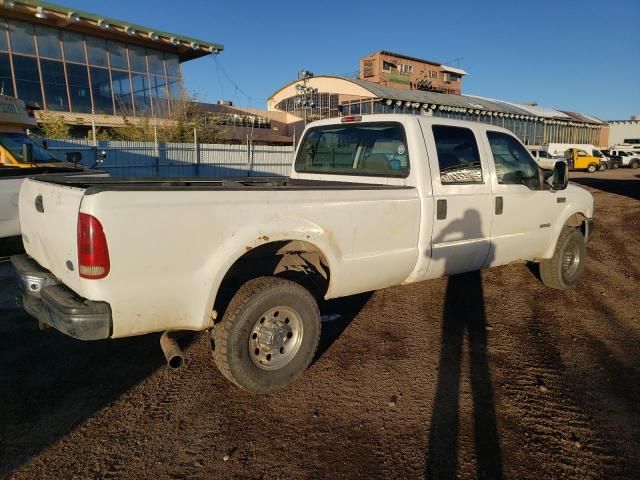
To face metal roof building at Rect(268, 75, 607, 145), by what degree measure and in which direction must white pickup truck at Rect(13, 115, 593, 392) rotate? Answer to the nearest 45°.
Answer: approximately 45° to its left

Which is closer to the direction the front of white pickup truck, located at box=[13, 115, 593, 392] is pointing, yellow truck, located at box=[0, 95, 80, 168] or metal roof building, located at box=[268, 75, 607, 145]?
the metal roof building

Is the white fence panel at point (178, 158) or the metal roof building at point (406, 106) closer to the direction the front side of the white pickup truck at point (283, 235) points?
the metal roof building

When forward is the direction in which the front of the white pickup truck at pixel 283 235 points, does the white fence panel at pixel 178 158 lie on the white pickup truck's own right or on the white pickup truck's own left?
on the white pickup truck's own left

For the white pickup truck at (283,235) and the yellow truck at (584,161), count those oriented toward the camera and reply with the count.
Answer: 0

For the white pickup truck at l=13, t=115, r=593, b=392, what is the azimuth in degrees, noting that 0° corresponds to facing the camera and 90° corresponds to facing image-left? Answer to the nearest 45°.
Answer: approximately 225°

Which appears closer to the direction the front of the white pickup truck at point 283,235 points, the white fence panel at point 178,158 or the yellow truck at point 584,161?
the yellow truck
